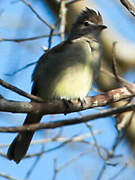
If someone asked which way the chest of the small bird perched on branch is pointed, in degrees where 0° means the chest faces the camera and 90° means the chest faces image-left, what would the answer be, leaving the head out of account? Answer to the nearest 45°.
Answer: approximately 315°
